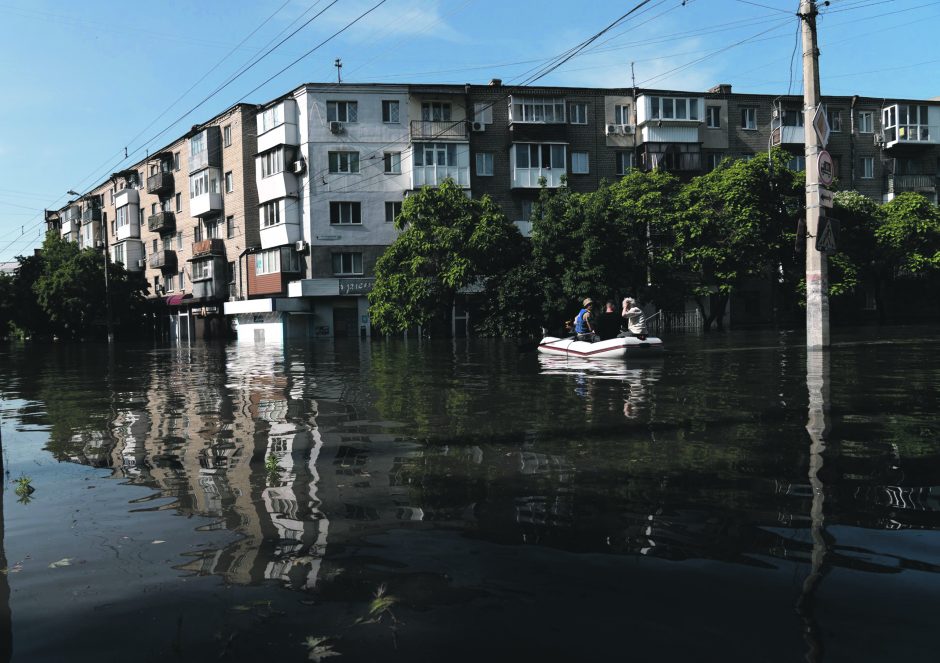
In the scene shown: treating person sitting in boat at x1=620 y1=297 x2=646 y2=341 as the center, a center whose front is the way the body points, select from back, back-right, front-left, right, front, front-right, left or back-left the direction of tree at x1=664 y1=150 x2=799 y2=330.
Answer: right

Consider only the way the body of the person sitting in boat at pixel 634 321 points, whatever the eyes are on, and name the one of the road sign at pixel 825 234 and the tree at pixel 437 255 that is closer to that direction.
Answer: the tree

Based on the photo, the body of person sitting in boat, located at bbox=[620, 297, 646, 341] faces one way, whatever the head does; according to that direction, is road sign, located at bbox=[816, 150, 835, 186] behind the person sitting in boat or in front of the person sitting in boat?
behind

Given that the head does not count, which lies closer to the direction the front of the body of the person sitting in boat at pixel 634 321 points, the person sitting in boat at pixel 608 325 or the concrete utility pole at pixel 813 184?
the person sitting in boat

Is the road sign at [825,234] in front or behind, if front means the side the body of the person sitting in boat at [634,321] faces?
behind

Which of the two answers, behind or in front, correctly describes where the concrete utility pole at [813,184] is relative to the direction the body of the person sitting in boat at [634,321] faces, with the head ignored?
behind
